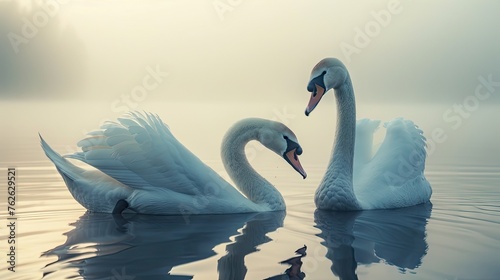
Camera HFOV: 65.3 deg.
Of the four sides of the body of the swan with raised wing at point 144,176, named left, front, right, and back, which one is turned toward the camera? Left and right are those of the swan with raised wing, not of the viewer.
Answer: right

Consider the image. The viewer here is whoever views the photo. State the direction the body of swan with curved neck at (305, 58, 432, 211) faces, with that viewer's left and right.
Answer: facing the viewer and to the left of the viewer

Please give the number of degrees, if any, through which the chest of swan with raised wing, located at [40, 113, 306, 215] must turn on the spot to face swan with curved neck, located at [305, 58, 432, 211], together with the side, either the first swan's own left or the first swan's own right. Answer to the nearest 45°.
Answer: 0° — it already faces it

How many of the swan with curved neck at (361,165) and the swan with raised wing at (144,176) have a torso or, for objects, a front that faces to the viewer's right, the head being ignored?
1

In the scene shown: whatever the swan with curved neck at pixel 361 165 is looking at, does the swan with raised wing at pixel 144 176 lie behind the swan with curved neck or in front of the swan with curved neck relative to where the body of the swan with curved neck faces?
in front

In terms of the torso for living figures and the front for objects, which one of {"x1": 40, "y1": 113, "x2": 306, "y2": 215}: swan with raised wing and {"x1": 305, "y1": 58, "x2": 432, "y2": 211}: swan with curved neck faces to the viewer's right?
the swan with raised wing
